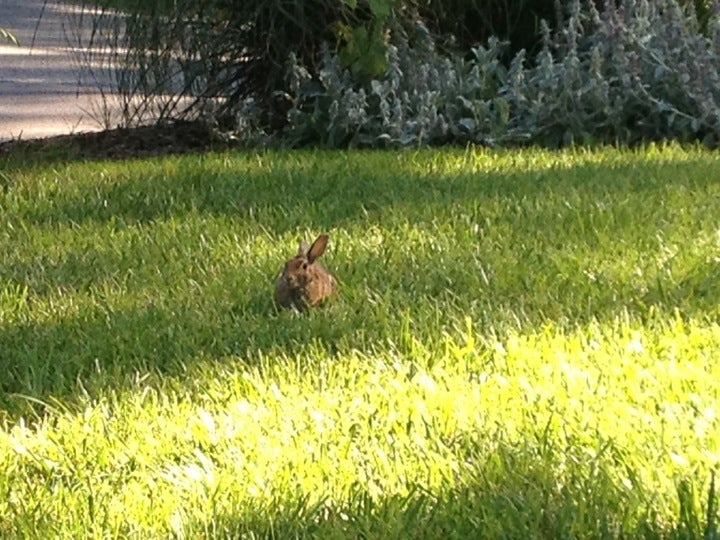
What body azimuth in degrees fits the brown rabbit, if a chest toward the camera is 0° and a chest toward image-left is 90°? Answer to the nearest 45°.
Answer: approximately 45°
